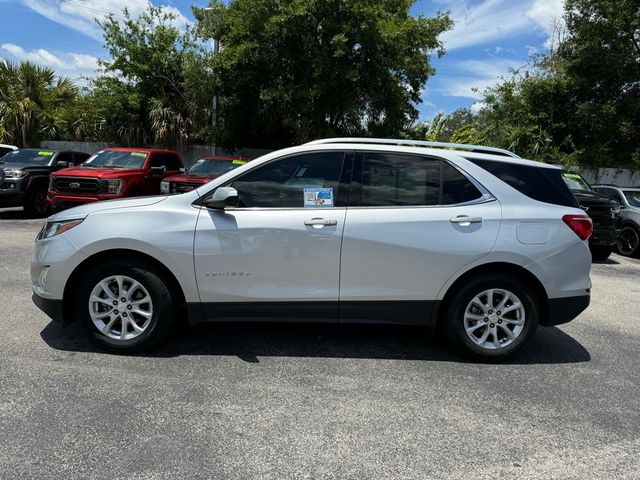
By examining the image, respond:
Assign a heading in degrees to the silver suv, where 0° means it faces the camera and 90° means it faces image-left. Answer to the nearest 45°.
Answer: approximately 90°

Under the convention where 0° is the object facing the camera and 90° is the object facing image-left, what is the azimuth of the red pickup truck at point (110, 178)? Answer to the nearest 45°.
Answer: approximately 45°

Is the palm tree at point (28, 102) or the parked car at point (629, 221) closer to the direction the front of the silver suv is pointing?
the palm tree

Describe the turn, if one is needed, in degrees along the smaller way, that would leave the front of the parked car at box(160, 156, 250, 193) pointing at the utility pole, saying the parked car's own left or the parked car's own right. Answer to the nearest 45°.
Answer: approximately 135° to the parked car's own right

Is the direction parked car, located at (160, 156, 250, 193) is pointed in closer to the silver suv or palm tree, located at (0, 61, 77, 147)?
the silver suv

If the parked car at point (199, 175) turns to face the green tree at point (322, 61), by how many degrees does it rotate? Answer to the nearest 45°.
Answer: approximately 180°

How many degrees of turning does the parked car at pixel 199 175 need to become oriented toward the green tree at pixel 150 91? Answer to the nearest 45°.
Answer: approximately 135° to its right

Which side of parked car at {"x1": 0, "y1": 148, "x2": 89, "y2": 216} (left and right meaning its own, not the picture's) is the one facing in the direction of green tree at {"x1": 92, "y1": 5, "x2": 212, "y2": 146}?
back

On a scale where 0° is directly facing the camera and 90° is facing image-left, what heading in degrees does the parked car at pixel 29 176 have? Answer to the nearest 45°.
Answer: approximately 45°

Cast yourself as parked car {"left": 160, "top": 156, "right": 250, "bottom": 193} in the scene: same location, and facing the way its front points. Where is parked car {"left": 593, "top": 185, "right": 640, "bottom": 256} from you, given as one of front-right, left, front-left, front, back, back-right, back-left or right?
back-left
